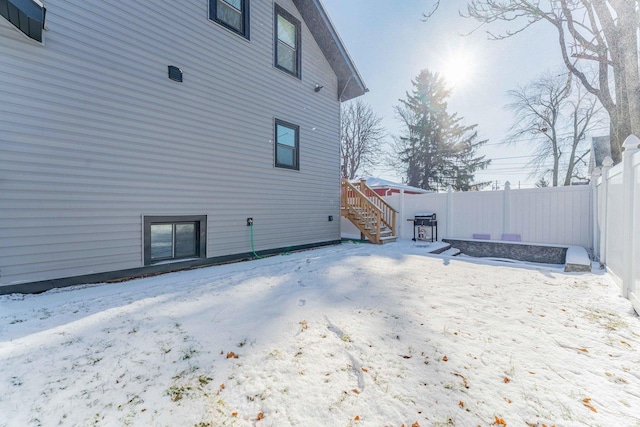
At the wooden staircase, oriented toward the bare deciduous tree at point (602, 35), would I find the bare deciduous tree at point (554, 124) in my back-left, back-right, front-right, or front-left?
front-left

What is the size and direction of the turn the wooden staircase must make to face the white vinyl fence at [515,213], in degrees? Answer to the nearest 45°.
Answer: approximately 45° to its left

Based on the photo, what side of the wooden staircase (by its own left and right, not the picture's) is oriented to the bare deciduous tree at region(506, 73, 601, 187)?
left

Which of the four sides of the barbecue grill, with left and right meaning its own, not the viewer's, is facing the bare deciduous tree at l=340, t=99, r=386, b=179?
back

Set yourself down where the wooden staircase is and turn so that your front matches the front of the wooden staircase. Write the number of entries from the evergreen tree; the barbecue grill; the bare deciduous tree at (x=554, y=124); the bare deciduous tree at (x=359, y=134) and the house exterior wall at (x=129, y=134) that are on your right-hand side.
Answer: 1

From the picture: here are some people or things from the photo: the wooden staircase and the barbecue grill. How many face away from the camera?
0

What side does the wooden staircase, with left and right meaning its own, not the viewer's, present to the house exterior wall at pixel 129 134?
right

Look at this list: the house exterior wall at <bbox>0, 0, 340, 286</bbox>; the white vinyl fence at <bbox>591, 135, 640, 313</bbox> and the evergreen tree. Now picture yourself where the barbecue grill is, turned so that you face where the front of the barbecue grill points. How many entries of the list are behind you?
1

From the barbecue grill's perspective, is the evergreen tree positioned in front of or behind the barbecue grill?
behind

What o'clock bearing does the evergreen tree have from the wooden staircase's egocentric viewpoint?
The evergreen tree is roughly at 8 o'clock from the wooden staircase.

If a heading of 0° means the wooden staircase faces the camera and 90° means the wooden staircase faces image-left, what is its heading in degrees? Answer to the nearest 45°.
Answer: approximately 315°

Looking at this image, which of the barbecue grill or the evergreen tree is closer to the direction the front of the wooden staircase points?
the barbecue grill

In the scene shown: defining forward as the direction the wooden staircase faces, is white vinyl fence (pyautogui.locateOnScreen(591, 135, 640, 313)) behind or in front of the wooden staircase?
in front

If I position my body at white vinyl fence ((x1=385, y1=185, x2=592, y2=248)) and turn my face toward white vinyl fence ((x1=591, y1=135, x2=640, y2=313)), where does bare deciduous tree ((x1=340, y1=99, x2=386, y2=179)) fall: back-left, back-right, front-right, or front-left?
back-right

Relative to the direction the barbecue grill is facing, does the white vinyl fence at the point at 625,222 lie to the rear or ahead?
ahead

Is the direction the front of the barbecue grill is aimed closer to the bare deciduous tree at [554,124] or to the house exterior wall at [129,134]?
the house exterior wall

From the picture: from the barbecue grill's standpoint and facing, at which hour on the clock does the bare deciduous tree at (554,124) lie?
The bare deciduous tree is roughly at 7 o'clock from the barbecue grill.

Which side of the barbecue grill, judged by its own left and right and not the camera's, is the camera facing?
front

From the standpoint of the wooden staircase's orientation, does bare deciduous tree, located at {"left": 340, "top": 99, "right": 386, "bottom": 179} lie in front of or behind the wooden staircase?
behind
